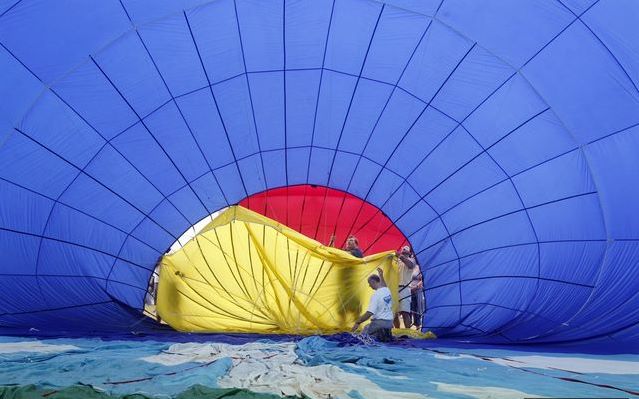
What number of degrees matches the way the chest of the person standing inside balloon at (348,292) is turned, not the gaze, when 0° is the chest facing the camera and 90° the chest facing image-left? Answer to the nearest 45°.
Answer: approximately 0°
